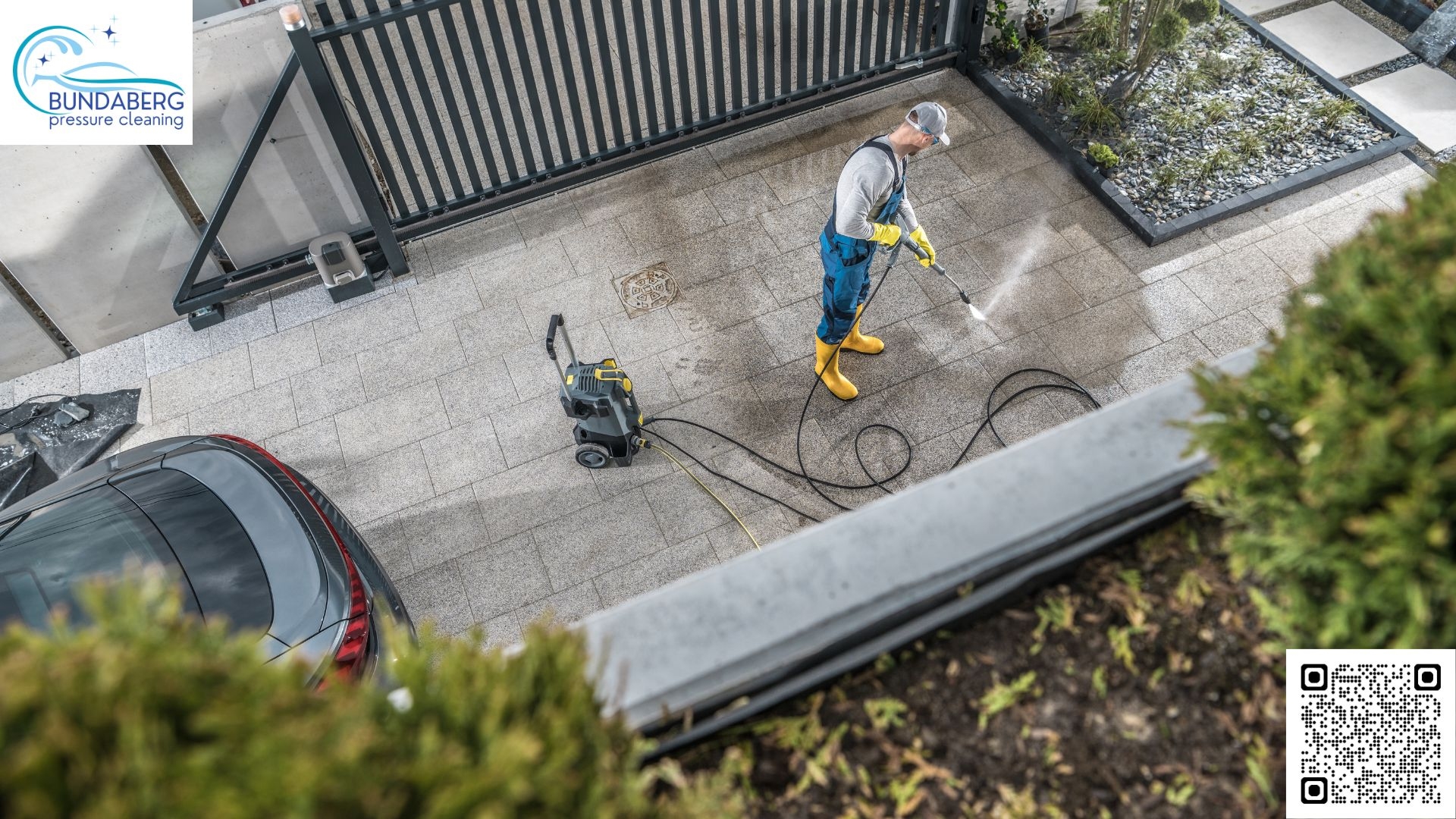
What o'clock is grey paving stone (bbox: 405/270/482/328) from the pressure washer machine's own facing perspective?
The grey paving stone is roughly at 8 o'clock from the pressure washer machine.

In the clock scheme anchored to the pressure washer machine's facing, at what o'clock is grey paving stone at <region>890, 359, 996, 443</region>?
The grey paving stone is roughly at 12 o'clock from the pressure washer machine.

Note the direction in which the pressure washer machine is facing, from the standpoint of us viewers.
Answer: facing to the right of the viewer

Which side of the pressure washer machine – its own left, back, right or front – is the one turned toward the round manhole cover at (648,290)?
left

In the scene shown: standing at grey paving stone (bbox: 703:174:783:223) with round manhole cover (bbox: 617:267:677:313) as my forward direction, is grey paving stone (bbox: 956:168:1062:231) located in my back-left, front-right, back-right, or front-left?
back-left

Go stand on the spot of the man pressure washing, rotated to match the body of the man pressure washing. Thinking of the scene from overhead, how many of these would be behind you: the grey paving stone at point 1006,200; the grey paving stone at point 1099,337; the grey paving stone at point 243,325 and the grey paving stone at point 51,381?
2

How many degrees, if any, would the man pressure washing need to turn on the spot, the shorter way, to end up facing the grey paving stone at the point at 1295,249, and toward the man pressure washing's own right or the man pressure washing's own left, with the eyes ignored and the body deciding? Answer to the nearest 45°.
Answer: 0° — they already face it

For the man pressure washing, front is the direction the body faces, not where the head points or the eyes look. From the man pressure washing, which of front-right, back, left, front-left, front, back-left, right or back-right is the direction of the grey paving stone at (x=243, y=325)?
back

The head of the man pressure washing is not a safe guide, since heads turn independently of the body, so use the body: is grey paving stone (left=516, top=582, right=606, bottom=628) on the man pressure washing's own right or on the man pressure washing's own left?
on the man pressure washing's own right

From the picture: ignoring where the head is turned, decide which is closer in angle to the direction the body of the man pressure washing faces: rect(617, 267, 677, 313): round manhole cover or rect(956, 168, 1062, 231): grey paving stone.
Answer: the grey paving stone

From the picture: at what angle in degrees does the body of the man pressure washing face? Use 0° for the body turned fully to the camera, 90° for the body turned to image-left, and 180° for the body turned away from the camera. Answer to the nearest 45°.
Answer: approximately 270°
